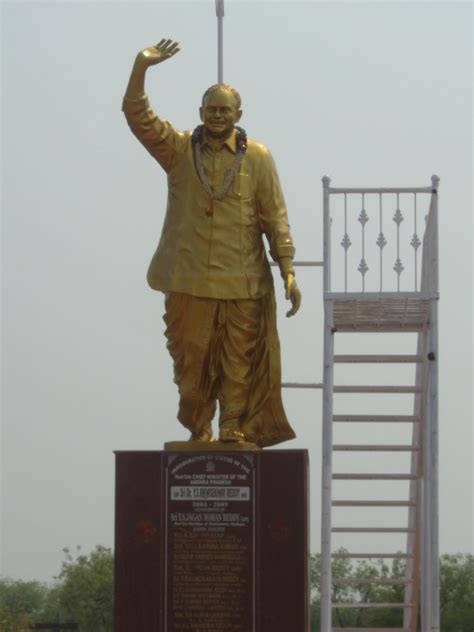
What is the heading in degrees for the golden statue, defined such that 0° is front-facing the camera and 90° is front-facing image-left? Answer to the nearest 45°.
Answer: approximately 0°

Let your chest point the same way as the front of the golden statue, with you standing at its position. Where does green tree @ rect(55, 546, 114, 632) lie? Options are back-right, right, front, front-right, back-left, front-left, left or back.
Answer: back

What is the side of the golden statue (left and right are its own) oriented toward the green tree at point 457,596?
back

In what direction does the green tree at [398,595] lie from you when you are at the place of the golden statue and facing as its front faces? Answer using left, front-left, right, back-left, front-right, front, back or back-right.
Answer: back
